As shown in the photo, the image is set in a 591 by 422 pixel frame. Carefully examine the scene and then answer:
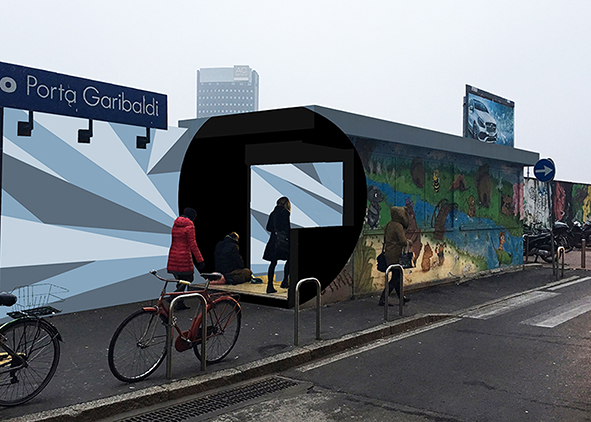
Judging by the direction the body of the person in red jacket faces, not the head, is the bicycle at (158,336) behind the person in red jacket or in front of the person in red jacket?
behind

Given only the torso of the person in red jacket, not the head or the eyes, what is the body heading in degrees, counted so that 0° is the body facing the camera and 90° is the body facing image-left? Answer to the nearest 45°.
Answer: approximately 225°

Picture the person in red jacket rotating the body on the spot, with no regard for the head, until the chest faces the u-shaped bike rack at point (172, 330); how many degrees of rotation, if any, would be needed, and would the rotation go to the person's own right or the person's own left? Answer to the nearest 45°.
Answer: approximately 135° to the person's own right

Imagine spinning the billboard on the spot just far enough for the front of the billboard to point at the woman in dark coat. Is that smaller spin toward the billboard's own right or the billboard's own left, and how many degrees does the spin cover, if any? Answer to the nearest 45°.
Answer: approximately 90° to the billboard's own right

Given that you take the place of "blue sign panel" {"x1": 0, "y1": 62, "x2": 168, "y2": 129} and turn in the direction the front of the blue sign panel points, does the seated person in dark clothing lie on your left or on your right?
on your left
